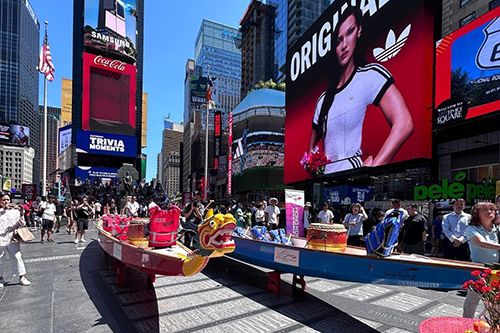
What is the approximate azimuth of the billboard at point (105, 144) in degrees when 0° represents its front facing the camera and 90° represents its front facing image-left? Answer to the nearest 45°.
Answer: approximately 0°

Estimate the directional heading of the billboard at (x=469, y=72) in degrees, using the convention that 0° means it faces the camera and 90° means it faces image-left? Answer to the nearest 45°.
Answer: approximately 45°

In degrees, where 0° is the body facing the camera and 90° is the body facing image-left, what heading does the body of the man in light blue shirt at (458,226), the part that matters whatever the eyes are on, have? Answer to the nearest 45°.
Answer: approximately 0°

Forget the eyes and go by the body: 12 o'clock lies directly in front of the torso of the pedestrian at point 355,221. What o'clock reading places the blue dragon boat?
The blue dragon boat is roughly at 12 o'clock from the pedestrian.

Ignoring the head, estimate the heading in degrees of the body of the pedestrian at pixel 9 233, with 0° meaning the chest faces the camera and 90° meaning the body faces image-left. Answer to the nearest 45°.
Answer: approximately 315°

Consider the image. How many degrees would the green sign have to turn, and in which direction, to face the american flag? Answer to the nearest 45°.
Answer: approximately 45° to its right

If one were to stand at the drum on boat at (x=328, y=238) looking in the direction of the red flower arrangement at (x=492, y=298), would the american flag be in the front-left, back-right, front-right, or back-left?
back-right

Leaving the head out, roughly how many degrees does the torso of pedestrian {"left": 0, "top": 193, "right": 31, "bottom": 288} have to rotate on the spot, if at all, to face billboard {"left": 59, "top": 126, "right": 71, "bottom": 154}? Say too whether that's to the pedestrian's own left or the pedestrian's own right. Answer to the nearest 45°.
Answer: approximately 135° to the pedestrian's own left
